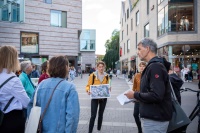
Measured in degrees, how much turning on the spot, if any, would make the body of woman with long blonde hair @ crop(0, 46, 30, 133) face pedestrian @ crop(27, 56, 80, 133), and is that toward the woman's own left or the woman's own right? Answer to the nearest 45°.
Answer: approximately 90° to the woman's own right

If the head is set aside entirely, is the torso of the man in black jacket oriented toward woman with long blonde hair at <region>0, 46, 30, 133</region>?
yes

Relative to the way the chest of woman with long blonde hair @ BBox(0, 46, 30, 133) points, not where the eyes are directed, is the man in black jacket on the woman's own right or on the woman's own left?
on the woman's own right

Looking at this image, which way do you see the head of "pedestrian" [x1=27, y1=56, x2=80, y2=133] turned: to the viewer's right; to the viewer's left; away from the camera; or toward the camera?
away from the camera

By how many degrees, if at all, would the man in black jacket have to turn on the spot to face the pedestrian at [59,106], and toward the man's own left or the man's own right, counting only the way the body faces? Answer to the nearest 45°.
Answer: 0° — they already face them

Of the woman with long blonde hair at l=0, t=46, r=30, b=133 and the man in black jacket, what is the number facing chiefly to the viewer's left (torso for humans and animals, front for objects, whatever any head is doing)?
1

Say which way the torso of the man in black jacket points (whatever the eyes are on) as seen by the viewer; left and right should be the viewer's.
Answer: facing to the left of the viewer

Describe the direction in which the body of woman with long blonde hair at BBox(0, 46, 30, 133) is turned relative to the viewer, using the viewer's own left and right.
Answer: facing away from the viewer and to the right of the viewer

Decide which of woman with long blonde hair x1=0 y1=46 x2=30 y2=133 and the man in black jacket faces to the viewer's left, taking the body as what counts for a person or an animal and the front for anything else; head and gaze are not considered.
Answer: the man in black jacket

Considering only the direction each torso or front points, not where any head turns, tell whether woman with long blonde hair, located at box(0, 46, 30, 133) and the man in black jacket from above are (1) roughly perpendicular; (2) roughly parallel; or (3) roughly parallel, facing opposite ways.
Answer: roughly perpendicular
